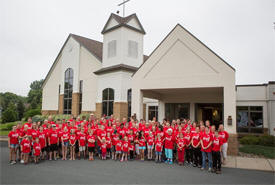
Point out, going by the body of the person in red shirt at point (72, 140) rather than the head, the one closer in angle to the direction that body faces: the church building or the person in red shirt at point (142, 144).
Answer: the person in red shirt

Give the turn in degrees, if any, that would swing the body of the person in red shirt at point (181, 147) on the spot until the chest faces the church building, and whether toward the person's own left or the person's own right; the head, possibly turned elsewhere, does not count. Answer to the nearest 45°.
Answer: approximately 180°

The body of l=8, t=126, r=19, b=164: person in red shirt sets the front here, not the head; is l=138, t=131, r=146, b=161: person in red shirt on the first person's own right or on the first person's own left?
on the first person's own left

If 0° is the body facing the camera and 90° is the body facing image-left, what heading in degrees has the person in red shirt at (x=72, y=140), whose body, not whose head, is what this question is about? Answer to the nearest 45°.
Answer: approximately 0°

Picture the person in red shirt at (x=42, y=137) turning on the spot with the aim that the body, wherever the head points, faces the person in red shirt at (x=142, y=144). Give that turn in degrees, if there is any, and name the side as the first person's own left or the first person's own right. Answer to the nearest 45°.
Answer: approximately 90° to the first person's own left
